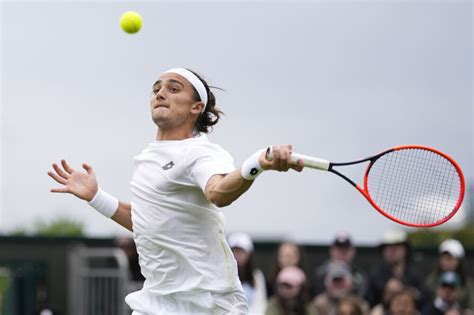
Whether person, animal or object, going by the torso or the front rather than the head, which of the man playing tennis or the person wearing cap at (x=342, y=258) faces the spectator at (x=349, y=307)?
the person wearing cap

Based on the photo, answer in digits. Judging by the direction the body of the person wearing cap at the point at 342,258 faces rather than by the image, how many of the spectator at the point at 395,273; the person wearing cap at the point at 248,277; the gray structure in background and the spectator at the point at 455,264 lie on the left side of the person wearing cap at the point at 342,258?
2

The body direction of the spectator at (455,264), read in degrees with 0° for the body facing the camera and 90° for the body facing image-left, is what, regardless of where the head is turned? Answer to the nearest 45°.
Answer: approximately 0°
